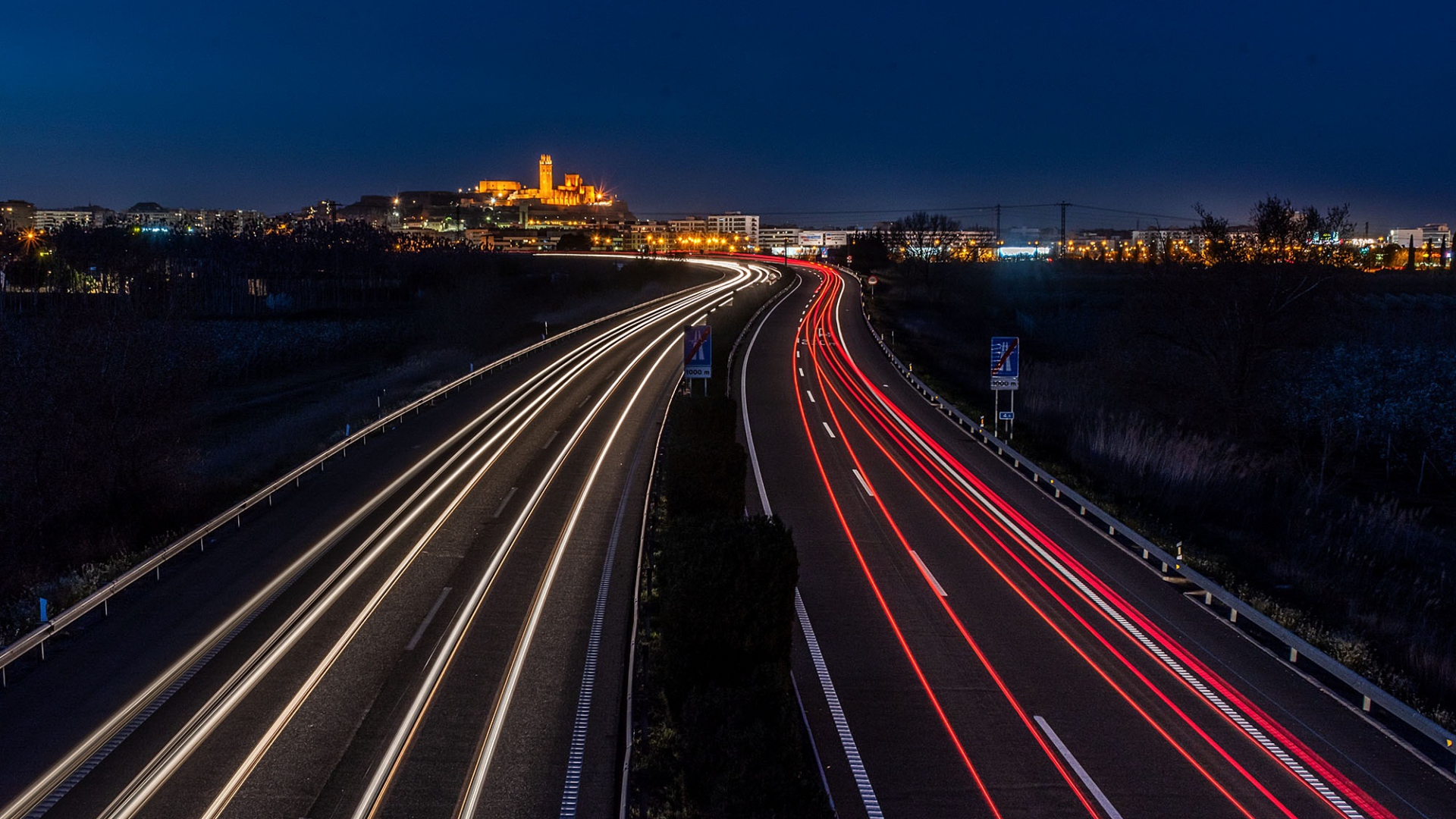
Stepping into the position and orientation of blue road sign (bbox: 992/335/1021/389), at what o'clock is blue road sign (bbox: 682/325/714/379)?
blue road sign (bbox: 682/325/714/379) is roughly at 3 o'clock from blue road sign (bbox: 992/335/1021/389).

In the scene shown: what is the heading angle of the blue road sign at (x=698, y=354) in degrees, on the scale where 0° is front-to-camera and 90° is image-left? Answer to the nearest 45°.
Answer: approximately 0°

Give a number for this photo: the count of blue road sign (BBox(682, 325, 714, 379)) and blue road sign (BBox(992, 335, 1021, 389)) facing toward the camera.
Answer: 2

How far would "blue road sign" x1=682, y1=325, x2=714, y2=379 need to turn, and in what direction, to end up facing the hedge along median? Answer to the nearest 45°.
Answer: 0° — it already faces it

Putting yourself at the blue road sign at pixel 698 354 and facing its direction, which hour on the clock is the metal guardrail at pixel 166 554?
The metal guardrail is roughly at 1 o'clock from the blue road sign.

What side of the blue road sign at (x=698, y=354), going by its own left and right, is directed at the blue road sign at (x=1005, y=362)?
left

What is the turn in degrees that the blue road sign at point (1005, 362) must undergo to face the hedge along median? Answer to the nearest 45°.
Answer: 0° — it already faces it

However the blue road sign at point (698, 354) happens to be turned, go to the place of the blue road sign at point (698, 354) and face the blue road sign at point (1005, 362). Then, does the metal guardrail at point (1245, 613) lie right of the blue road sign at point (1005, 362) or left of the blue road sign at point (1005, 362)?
right
